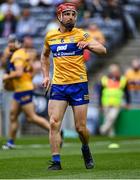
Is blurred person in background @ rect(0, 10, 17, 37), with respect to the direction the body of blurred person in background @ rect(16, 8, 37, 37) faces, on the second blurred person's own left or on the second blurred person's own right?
on the second blurred person's own right
